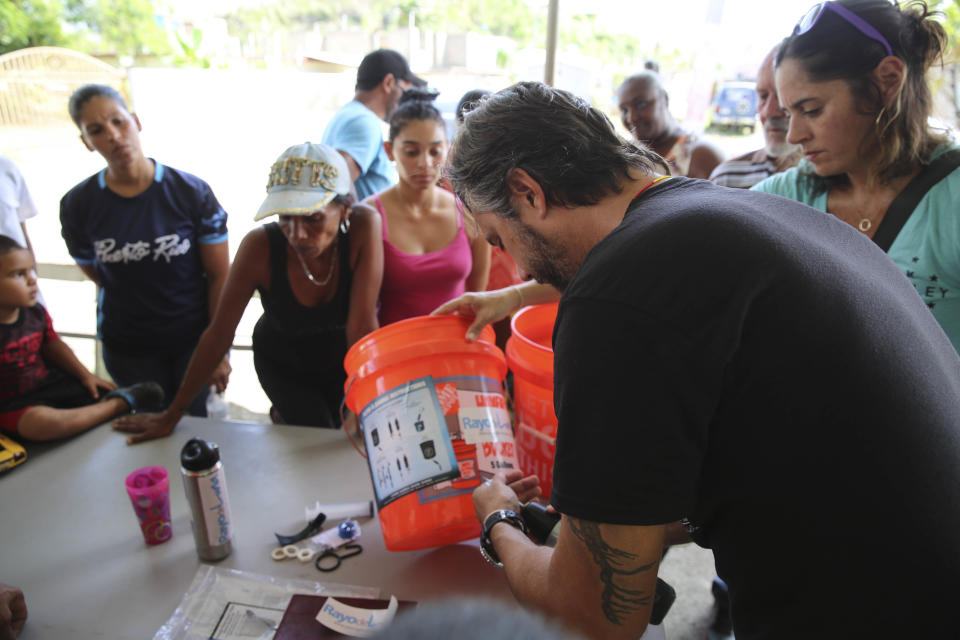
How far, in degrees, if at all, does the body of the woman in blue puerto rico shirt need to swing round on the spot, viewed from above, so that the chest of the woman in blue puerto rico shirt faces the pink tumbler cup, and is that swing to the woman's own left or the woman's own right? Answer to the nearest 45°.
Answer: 0° — they already face it

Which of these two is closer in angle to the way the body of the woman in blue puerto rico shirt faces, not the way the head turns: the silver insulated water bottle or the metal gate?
the silver insulated water bottle

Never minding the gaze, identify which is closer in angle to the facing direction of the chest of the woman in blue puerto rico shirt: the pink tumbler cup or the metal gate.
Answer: the pink tumbler cup

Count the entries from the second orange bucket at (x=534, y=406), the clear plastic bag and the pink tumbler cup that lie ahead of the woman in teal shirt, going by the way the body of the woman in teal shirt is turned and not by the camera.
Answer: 3

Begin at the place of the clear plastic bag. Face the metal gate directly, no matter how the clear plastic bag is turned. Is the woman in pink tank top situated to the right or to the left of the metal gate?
right

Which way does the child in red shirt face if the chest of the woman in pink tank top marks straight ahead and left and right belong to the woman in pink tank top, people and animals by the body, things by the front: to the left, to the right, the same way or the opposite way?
to the left

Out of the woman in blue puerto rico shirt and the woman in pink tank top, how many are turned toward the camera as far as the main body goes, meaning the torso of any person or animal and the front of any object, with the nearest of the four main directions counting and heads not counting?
2

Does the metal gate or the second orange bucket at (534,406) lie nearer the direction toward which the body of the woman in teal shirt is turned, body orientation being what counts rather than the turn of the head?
the second orange bucket

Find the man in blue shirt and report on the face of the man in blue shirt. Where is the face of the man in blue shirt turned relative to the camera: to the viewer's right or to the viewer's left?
to the viewer's right

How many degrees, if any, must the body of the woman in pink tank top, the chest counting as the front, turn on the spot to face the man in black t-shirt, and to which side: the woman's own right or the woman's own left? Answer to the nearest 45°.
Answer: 0° — they already face them

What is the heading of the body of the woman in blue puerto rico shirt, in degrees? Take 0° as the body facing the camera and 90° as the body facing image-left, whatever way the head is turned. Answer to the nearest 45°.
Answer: approximately 0°

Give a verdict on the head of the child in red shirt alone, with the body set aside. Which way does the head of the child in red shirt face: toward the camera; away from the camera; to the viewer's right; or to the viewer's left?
to the viewer's right
